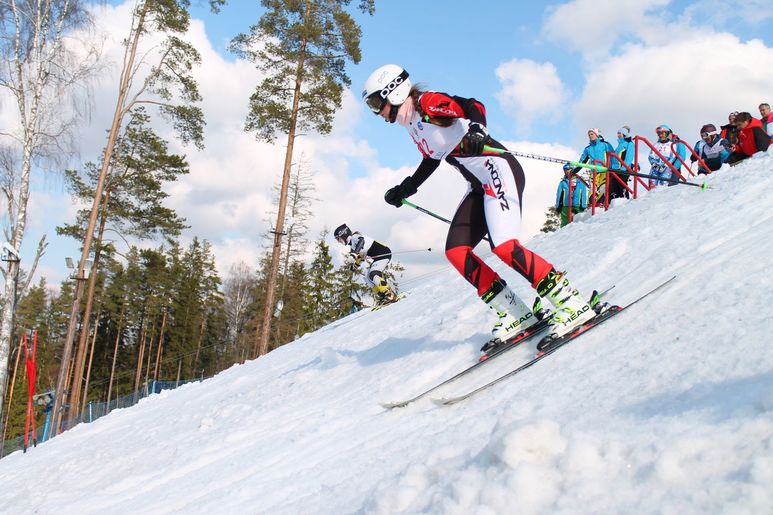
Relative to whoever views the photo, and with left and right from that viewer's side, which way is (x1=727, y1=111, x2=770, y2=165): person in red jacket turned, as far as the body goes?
facing the viewer and to the left of the viewer

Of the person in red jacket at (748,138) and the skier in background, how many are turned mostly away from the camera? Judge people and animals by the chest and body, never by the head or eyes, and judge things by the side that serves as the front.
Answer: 0

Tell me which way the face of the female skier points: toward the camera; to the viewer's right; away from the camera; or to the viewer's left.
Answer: to the viewer's left

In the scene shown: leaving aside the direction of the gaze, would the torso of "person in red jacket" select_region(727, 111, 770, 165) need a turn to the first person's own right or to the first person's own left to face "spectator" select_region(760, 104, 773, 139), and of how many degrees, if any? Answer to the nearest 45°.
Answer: approximately 180°

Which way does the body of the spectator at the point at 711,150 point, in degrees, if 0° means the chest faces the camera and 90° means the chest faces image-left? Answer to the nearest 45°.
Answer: approximately 45°

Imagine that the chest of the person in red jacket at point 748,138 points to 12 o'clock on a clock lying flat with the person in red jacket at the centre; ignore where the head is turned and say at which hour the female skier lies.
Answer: The female skier is roughly at 11 o'clock from the person in red jacket.

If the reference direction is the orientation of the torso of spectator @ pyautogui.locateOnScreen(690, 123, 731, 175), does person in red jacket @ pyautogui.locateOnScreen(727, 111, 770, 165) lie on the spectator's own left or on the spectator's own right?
on the spectator's own left

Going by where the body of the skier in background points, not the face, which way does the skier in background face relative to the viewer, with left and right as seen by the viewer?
facing to the left of the viewer

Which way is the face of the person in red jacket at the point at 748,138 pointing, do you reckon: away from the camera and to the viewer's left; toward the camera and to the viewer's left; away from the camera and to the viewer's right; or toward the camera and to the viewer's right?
toward the camera and to the viewer's left

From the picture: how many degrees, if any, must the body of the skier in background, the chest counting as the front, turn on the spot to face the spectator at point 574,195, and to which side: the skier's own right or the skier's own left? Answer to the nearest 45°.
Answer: approximately 180°
